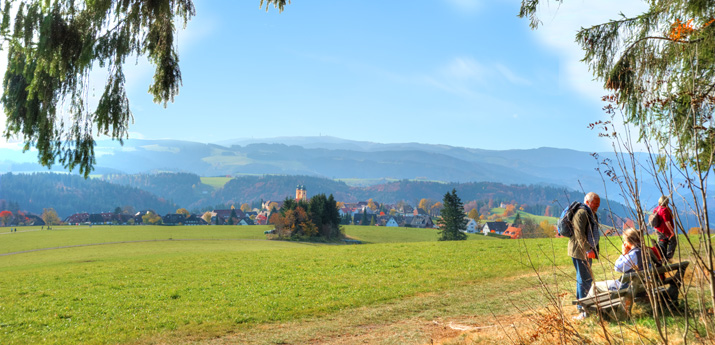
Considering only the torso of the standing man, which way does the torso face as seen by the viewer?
to the viewer's right
